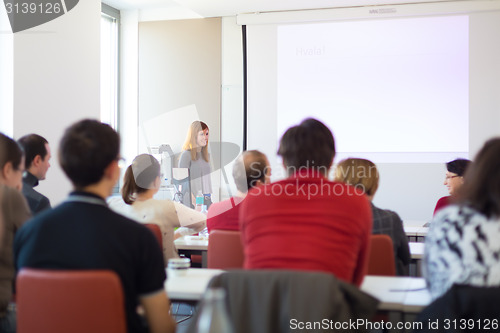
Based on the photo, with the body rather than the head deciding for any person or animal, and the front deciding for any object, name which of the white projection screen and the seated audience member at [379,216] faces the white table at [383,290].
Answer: the white projection screen

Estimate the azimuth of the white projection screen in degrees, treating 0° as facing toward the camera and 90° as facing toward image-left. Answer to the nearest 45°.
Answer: approximately 0°

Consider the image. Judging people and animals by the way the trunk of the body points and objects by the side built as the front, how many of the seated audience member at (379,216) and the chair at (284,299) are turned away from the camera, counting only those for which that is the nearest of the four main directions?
2

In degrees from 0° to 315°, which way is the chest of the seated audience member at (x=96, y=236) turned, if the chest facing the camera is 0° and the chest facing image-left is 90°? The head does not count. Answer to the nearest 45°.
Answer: approximately 225°

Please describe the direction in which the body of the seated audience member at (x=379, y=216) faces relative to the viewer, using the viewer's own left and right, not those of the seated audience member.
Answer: facing away from the viewer

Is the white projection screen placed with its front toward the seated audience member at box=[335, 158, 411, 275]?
yes

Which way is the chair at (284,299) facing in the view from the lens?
facing away from the viewer

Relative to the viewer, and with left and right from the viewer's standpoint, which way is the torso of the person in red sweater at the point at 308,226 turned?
facing away from the viewer
